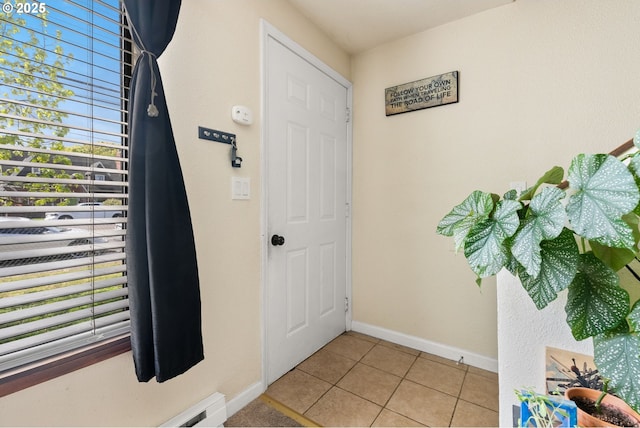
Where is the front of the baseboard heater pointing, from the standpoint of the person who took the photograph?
facing the viewer and to the right of the viewer

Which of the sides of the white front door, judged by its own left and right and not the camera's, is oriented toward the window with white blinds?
right

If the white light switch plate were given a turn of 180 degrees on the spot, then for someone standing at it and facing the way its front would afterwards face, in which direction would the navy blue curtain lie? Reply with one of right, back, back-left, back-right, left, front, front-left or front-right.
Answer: left

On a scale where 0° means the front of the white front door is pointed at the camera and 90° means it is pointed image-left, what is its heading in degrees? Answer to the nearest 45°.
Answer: approximately 315°

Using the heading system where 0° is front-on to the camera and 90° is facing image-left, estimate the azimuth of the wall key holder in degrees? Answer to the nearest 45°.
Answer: approximately 315°

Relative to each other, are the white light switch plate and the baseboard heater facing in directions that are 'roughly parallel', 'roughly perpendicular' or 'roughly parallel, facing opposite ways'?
roughly parallel

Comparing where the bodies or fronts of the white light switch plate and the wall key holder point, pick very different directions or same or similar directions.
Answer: same or similar directions

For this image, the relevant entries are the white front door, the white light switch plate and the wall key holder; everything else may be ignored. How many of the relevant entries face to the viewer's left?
0

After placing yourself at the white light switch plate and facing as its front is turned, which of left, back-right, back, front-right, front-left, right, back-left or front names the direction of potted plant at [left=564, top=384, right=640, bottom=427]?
front

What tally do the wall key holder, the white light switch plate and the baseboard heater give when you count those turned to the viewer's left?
0

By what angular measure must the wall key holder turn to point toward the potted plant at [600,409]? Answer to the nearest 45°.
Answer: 0° — it already faces it

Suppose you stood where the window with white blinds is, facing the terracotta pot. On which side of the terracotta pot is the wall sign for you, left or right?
left

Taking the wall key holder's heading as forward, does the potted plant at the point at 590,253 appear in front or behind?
in front
